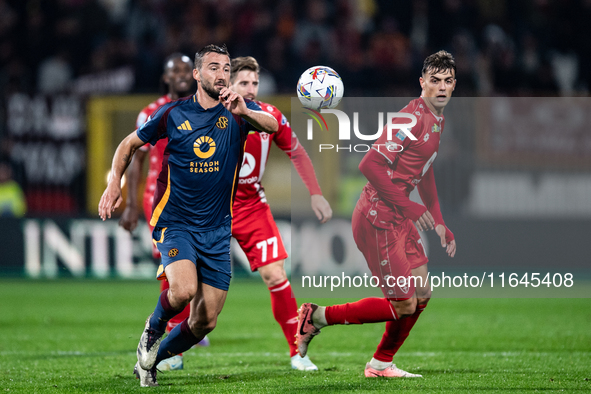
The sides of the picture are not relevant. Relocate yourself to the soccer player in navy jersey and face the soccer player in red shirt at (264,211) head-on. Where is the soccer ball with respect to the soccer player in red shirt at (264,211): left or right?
right

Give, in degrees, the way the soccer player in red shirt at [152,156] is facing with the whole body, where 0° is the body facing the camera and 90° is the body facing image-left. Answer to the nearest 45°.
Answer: approximately 315°

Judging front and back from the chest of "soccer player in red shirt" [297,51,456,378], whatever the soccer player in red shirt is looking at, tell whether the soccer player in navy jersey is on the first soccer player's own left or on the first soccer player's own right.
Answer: on the first soccer player's own right

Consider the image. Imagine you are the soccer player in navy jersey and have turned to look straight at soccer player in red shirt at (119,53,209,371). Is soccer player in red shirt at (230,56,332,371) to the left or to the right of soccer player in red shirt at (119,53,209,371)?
right
